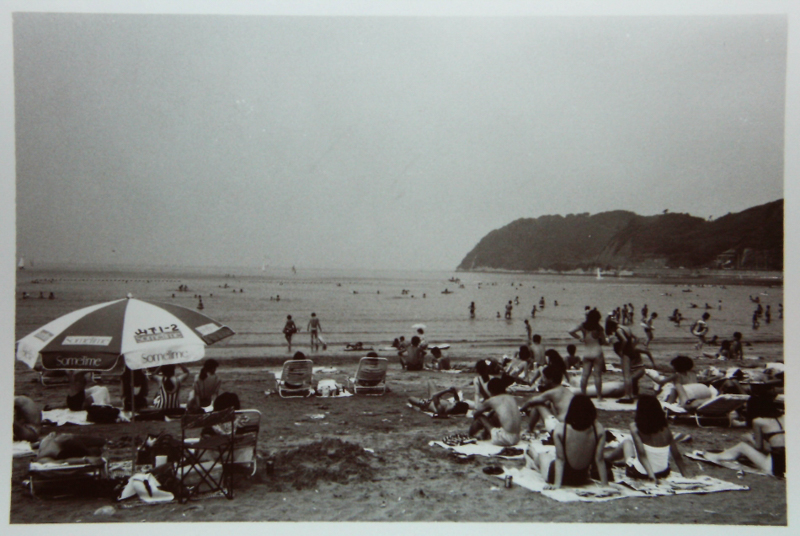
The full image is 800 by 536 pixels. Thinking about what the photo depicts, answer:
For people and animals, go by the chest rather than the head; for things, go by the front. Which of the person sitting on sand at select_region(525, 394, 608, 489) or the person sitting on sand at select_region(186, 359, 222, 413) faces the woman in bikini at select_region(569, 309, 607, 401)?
the person sitting on sand at select_region(525, 394, 608, 489)

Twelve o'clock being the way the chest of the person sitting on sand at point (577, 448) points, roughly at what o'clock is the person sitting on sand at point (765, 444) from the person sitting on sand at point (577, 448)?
the person sitting on sand at point (765, 444) is roughly at 2 o'clock from the person sitting on sand at point (577, 448).

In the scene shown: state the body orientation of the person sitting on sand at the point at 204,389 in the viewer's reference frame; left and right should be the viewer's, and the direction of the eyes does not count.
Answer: facing away from the viewer and to the left of the viewer

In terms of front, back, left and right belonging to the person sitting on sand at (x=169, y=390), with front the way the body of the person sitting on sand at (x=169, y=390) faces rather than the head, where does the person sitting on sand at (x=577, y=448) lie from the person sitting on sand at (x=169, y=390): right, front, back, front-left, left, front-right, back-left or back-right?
back-right

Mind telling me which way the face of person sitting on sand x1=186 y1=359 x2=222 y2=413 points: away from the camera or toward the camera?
away from the camera

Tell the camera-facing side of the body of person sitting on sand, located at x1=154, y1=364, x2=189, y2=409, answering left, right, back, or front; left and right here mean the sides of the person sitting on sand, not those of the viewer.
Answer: back

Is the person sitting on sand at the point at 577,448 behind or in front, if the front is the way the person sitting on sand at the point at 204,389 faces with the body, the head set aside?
behind

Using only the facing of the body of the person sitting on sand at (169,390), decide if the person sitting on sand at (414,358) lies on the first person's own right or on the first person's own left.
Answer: on the first person's own right

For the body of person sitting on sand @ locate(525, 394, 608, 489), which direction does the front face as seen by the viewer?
away from the camera

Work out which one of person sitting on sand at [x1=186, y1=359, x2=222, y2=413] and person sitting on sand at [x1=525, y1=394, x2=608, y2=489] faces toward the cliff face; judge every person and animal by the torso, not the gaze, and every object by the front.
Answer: person sitting on sand at [x1=525, y1=394, x2=608, y2=489]

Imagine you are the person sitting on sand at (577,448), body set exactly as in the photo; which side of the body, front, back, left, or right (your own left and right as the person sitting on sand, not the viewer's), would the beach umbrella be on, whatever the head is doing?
left
